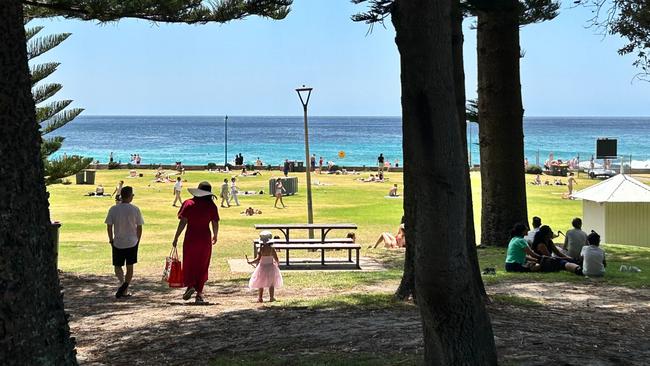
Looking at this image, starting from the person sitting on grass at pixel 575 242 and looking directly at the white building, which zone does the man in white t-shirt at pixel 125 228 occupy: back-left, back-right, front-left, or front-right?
back-left

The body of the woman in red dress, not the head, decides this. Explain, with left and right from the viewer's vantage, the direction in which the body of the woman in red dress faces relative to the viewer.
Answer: facing away from the viewer

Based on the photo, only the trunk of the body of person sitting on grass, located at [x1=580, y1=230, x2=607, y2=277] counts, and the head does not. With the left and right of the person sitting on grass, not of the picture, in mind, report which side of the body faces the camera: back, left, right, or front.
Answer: back

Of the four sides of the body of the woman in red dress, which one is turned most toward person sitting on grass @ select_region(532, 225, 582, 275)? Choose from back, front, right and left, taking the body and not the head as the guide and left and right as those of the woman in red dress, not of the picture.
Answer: right

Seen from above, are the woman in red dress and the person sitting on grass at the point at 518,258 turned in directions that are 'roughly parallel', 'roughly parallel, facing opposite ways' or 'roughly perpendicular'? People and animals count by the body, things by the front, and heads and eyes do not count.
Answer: roughly perpendicular

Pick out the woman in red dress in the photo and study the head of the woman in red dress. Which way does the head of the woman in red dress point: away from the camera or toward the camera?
away from the camera

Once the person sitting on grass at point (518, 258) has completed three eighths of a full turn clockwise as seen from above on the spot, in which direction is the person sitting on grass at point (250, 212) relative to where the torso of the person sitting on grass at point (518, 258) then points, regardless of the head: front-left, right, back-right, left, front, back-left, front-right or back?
back-right

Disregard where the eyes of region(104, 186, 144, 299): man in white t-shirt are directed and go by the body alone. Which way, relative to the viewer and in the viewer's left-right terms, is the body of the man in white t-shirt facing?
facing away from the viewer

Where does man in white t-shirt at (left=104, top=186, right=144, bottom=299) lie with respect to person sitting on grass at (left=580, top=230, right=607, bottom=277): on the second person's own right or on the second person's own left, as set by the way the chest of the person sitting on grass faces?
on the second person's own left

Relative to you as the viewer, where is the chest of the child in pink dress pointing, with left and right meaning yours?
facing away from the viewer
